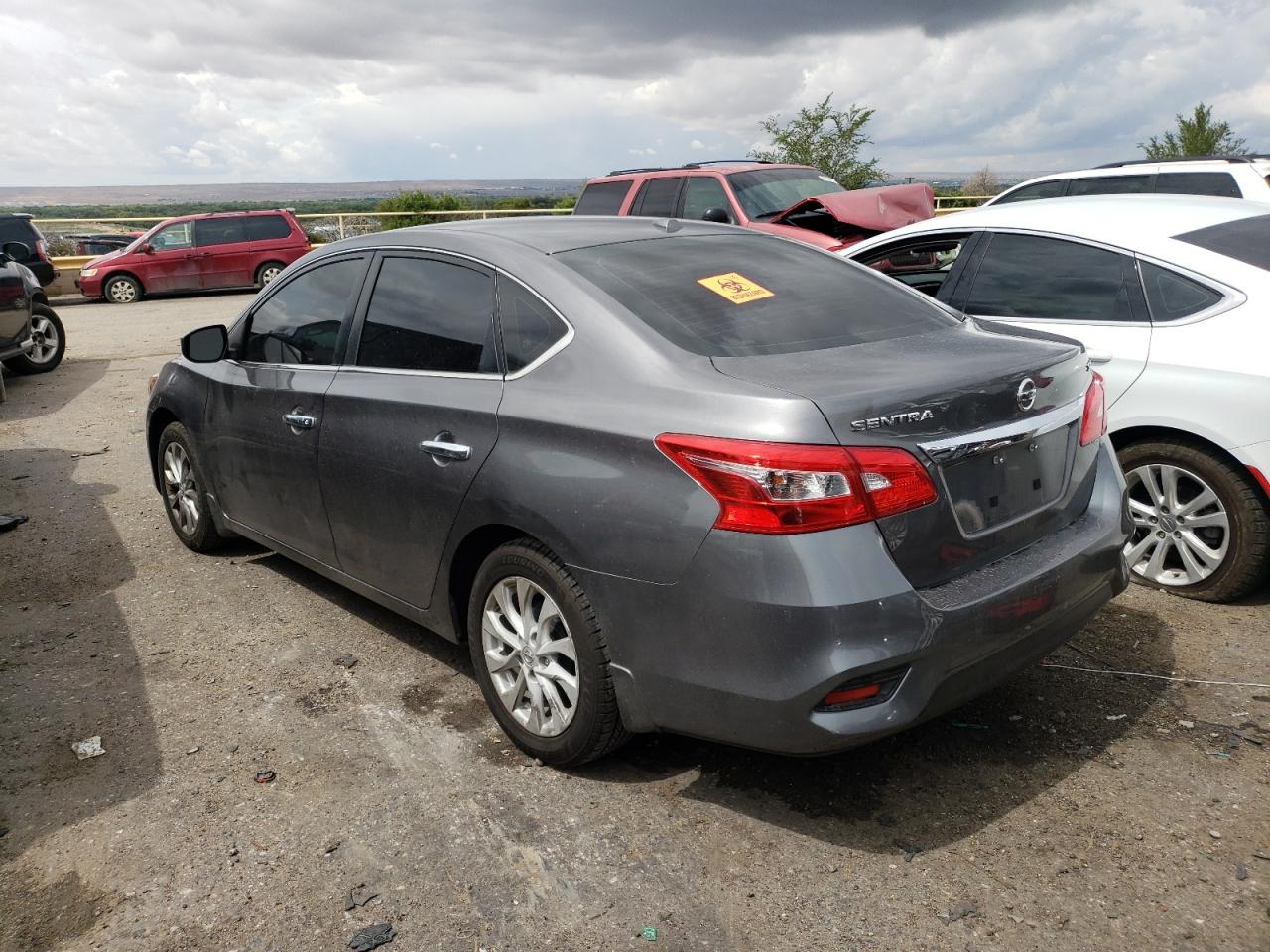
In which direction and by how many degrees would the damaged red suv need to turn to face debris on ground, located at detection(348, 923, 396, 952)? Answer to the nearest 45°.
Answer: approximately 45° to its right

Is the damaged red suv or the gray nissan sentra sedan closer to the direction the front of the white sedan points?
the damaged red suv

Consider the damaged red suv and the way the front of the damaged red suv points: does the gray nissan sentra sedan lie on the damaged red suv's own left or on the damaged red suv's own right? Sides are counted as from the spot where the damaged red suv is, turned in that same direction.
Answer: on the damaged red suv's own right

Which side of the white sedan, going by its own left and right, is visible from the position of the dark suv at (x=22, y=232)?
front

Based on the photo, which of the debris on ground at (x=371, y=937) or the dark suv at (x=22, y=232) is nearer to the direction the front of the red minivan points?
the dark suv

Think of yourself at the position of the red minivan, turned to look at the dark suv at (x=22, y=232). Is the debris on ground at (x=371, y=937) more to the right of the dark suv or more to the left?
left

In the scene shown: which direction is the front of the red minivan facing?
to the viewer's left

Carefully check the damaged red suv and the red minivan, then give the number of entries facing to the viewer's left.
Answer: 1

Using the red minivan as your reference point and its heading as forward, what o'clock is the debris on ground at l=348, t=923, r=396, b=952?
The debris on ground is roughly at 9 o'clock from the red minivan.

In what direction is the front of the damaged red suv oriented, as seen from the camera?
facing the viewer and to the right of the viewer

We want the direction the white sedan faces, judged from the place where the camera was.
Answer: facing away from the viewer and to the left of the viewer

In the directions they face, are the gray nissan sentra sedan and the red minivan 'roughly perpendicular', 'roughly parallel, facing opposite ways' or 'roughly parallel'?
roughly perpendicular

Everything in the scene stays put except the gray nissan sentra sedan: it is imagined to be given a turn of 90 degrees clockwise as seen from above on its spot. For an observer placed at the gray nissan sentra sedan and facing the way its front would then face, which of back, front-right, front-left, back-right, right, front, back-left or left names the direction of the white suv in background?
front

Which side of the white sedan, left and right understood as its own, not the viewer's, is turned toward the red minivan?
front

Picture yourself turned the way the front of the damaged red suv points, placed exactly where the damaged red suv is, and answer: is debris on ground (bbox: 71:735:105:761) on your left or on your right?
on your right

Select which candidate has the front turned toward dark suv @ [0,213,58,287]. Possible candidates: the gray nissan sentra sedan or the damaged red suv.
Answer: the gray nissan sentra sedan

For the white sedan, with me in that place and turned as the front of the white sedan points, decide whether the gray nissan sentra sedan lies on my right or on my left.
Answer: on my left

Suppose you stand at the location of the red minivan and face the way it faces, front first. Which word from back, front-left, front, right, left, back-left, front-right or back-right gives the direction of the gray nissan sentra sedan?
left

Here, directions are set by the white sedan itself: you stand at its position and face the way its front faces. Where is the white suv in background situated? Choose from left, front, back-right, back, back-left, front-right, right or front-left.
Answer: front-right

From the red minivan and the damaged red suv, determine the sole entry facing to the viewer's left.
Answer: the red minivan
